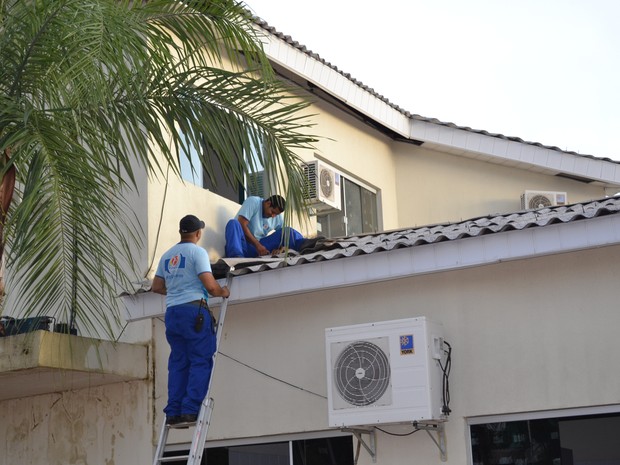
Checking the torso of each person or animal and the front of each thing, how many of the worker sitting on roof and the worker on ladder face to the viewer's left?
0

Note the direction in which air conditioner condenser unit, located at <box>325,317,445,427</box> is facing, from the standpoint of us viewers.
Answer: facing the viewer and to the left of the viewer

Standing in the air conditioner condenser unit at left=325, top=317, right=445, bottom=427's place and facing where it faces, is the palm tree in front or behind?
in front

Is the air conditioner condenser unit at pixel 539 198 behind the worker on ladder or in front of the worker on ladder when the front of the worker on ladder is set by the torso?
in front

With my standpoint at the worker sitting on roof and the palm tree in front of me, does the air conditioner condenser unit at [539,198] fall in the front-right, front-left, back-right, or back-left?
back-left

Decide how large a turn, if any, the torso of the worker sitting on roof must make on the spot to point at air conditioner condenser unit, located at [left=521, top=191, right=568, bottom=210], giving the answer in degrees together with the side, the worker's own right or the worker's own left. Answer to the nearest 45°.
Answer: approximately 90° to the worker's own left

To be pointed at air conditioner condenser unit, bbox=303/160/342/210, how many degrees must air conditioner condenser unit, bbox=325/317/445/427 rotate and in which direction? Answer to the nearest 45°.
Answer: approximately 135° to its right

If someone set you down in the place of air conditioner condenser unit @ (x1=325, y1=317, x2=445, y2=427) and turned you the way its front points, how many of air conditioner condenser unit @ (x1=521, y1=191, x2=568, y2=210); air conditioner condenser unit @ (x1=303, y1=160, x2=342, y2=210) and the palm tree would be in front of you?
1

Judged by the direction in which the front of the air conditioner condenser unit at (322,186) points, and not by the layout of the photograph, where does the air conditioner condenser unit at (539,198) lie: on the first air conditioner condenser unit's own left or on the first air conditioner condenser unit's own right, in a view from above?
on the first air conditioner condenser unit's own left

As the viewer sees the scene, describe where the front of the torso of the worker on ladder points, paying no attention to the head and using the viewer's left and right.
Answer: facing away from the viewer and to the right of the viewer

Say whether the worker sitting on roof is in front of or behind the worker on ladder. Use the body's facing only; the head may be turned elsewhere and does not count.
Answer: in front
